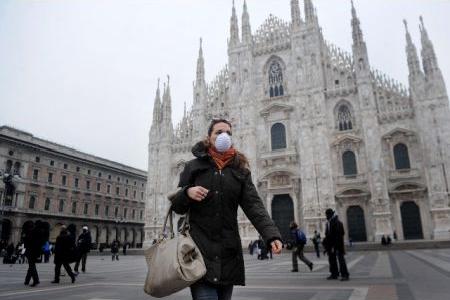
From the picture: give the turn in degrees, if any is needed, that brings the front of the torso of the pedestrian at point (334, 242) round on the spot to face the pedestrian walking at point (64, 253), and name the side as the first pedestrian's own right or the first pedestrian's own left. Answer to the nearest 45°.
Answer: approximately 45° to the first pedestrian's own right

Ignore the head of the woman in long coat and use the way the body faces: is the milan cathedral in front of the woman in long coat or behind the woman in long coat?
behind

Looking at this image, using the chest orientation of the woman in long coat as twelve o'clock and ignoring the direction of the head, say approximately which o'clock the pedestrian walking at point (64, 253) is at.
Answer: The pedestrian walking is roughly at 5 o'clock from the woman in long coat.

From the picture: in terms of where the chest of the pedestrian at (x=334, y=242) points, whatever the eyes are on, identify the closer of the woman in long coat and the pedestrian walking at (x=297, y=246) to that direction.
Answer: the woman in long coat

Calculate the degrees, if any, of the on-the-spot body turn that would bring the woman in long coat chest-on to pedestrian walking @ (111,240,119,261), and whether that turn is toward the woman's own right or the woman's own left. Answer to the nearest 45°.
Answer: approximately 180°

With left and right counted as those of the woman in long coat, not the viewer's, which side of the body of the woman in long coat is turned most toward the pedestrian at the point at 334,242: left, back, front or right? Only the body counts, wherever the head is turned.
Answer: back

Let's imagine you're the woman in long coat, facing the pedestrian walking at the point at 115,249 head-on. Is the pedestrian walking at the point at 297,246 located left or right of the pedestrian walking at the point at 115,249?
right

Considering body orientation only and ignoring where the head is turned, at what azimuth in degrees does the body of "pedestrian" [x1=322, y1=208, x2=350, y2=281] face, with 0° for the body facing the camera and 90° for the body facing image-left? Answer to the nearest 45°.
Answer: approximately 45°

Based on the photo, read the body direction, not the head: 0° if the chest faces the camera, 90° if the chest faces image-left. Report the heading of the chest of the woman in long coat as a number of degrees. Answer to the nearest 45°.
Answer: approximately 0°

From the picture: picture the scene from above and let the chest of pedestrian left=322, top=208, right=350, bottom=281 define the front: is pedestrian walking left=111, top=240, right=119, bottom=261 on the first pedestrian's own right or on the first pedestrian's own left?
on the first pedestrian's own right
